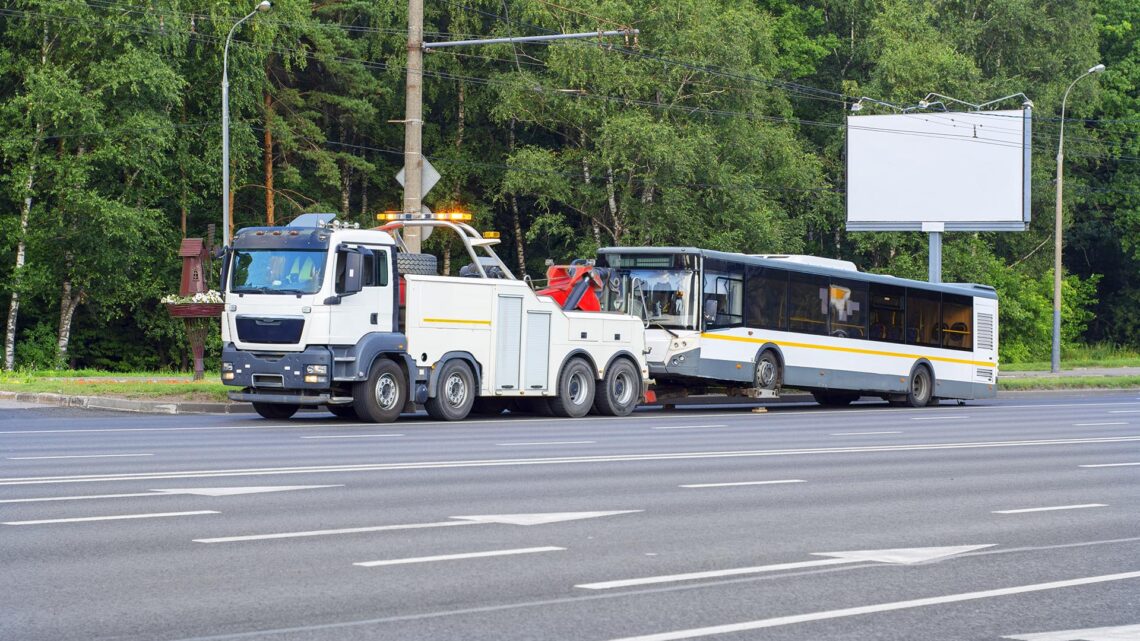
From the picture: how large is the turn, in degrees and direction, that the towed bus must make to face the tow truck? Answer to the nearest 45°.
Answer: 0° — it already faces it

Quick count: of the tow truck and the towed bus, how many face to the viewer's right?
0

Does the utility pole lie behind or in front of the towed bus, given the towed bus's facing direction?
in front

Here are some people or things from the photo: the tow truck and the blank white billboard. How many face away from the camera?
0

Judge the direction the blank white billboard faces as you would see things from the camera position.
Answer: facing the viewer and to the left of the viewer

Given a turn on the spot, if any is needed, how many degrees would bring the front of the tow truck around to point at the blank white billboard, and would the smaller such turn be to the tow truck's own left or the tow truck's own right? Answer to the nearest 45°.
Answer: approximately 180°
